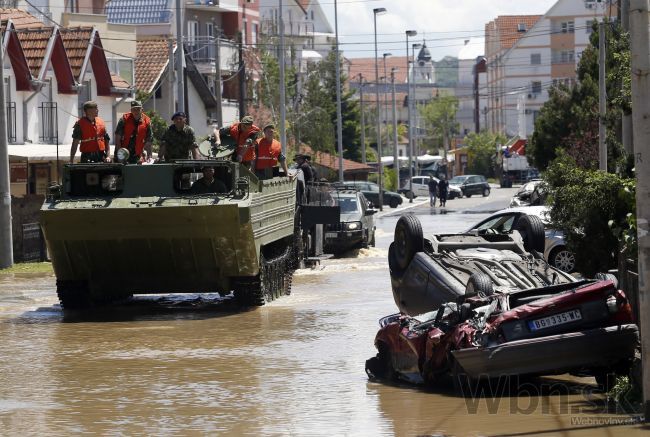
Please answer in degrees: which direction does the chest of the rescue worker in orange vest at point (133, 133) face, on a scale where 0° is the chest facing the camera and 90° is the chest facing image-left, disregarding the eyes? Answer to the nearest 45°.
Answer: approximately 0°

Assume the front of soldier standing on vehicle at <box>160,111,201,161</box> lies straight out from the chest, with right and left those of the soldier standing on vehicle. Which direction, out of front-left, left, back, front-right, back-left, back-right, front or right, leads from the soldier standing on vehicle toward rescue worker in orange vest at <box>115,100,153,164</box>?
right

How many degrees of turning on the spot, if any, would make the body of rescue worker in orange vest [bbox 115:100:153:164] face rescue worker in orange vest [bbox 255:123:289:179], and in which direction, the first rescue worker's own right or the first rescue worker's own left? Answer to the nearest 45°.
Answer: approximately 135° to the first rescue worker's own left

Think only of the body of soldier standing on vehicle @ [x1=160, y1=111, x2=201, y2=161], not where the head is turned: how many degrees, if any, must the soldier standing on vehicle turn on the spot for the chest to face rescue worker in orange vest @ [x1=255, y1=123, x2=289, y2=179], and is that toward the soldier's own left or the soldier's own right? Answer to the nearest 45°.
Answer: approximately 135° to the soldier's own left

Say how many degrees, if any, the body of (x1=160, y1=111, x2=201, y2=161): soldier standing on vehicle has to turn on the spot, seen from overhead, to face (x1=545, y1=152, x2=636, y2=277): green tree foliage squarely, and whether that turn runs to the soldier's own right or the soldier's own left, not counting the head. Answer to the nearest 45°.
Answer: approximately 45° to the soldier's own left

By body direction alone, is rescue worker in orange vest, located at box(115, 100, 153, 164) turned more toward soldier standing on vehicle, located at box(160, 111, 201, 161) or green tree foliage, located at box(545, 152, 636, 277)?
the green tree foliage

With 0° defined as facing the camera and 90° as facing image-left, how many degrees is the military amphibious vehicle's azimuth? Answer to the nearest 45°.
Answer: approximately 0°

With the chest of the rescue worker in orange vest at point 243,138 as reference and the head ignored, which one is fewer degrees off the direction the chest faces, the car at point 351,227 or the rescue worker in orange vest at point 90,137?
the rescue worker in orange vest

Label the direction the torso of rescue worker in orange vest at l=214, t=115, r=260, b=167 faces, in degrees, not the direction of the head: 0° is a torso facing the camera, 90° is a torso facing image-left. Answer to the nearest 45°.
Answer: approximately 45°

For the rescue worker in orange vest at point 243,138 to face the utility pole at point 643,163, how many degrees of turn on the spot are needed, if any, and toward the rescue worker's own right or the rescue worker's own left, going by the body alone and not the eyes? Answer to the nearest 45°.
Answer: approximately 45° to the rescue worker's own left
